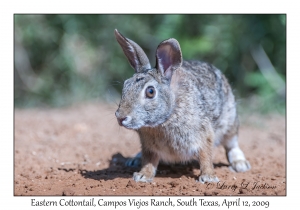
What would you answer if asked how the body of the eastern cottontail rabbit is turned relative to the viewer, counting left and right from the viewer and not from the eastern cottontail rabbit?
facing the viewer and to the left of the viewer
